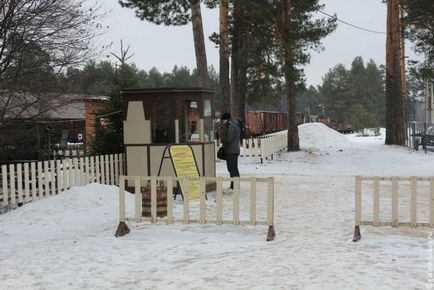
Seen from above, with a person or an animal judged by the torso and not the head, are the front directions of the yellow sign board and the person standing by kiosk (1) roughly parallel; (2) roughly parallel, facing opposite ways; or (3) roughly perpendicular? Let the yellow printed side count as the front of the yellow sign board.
roughly perpendicular

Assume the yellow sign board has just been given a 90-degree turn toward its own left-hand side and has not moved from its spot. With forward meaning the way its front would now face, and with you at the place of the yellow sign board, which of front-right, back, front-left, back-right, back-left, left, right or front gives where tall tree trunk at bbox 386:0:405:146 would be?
front-left

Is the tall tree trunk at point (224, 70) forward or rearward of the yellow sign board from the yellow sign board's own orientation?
rearward

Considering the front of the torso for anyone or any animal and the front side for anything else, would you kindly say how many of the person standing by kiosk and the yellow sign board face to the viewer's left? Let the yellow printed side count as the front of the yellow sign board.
1

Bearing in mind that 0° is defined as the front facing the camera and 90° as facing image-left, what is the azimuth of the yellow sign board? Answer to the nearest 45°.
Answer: approximately 0°

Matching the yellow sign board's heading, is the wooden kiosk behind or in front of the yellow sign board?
behind

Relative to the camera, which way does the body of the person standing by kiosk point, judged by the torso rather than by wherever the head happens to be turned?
to the viewer's left

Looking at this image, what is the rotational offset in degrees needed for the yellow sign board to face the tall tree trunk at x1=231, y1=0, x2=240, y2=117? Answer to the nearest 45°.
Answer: approximately 180°

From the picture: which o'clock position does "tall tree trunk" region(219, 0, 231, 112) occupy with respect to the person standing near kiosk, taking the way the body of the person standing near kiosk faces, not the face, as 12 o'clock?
The tall tree trunk is roughly at 3 o'clock from the person standing near kiosk.
